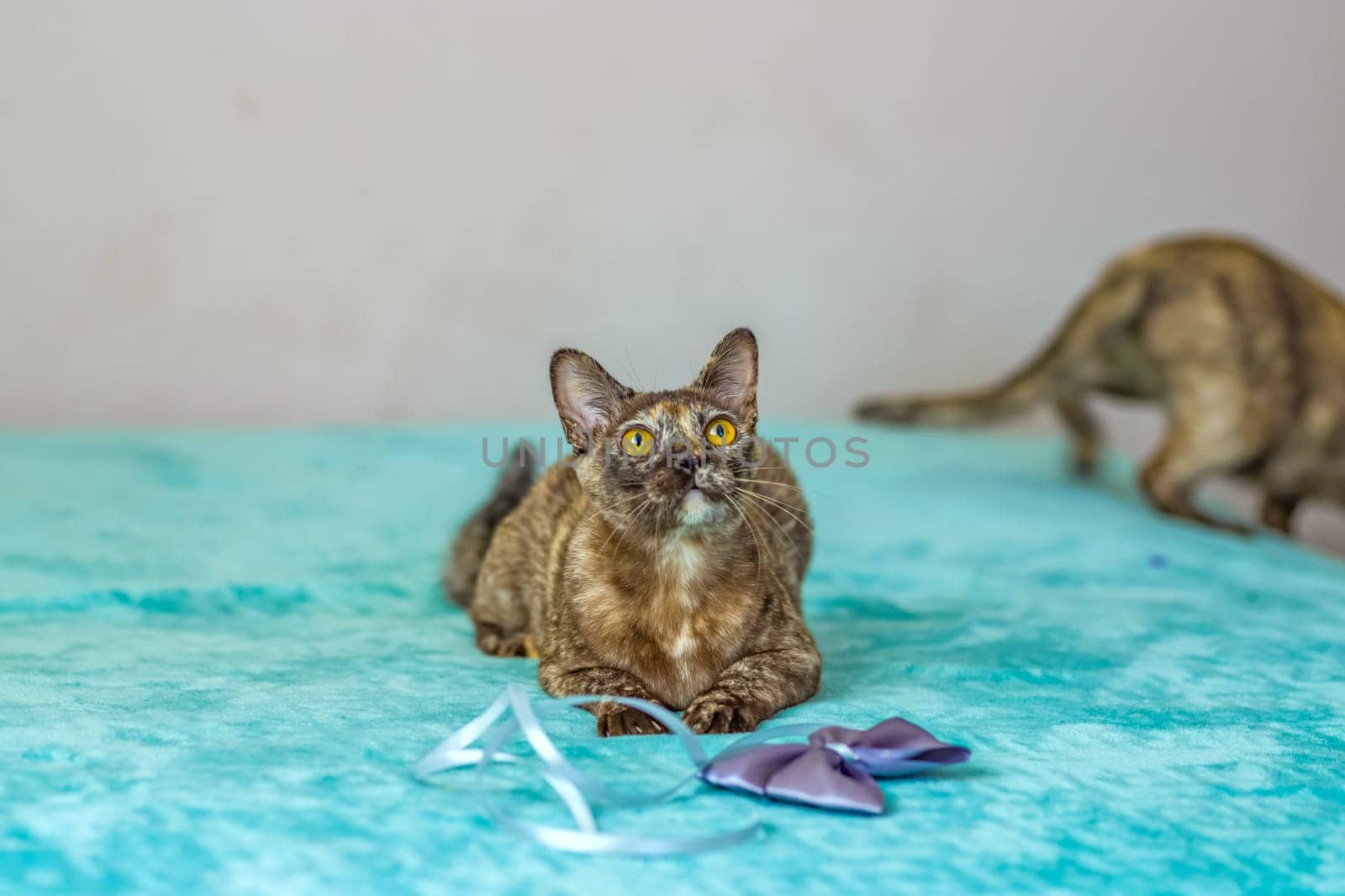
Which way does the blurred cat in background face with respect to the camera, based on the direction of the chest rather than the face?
to the viewer's right

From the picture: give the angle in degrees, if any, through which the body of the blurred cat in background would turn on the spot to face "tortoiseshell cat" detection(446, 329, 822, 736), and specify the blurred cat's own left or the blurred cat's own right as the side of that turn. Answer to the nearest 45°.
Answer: approximately 90° to the blurred cat's own right

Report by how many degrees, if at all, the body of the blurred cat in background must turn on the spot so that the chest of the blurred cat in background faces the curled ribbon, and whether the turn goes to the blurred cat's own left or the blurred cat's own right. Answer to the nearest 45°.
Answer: approximately 90° to the blurred cat's own right

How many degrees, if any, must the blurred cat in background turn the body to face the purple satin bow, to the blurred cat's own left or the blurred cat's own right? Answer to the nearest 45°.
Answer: approximately 90° to the blurred cat's own right
